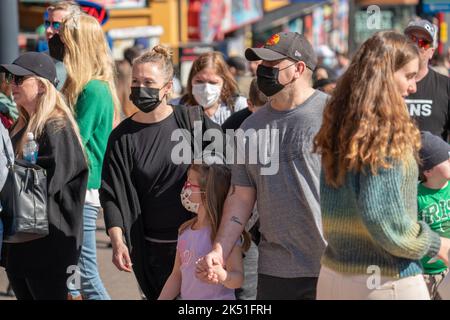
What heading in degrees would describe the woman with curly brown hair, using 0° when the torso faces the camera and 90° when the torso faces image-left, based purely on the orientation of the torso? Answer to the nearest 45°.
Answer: approximately 225°

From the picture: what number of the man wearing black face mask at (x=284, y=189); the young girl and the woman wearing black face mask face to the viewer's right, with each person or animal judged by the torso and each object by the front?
0

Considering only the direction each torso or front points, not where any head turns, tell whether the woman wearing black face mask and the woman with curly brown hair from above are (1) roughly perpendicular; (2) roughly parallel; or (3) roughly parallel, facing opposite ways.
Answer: roughly parallel, facing opposite ways

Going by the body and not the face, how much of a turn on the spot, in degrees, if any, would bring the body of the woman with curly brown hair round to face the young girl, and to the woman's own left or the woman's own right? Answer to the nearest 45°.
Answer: approximately 90° to the woman's own left

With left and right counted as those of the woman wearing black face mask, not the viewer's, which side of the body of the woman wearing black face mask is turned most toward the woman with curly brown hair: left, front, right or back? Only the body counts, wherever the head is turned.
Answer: left

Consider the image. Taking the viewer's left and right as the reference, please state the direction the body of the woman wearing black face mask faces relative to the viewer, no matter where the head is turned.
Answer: facing the viewer and to the left of the viewer

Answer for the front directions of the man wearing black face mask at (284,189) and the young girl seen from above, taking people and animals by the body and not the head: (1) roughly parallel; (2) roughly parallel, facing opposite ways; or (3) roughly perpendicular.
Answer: roughly parallel

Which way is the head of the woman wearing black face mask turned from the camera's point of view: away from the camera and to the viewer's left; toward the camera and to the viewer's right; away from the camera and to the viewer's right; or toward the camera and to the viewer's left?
toward the camera and to the viewer's left

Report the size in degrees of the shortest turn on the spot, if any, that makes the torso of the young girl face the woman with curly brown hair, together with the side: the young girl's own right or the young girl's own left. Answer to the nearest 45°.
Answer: approximately 90° to the young girl's own left
